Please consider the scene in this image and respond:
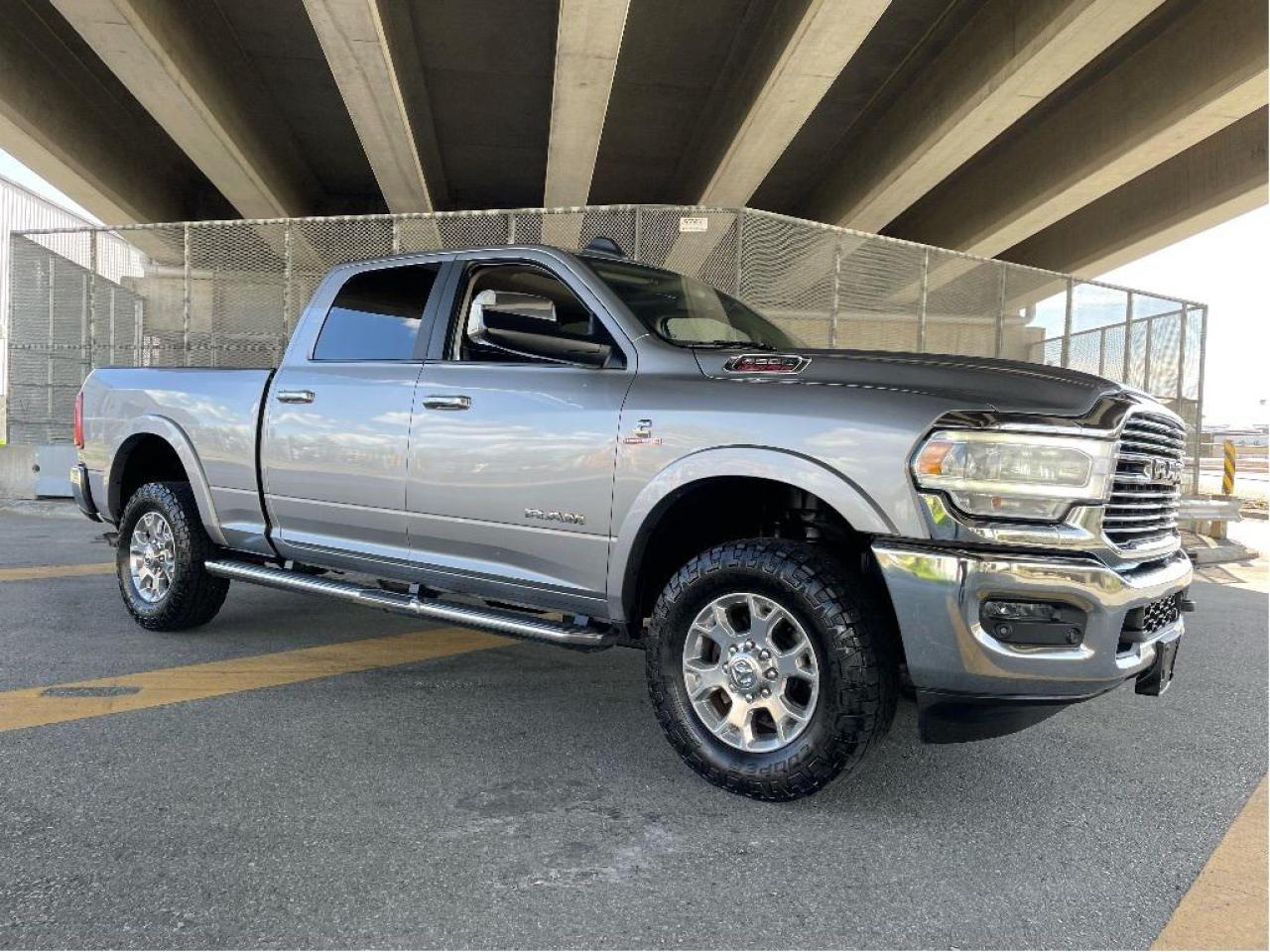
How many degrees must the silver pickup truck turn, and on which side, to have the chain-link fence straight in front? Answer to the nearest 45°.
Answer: approximately 135° to its left

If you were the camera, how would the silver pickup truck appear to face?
facing the viewer and to the right of the viewer
